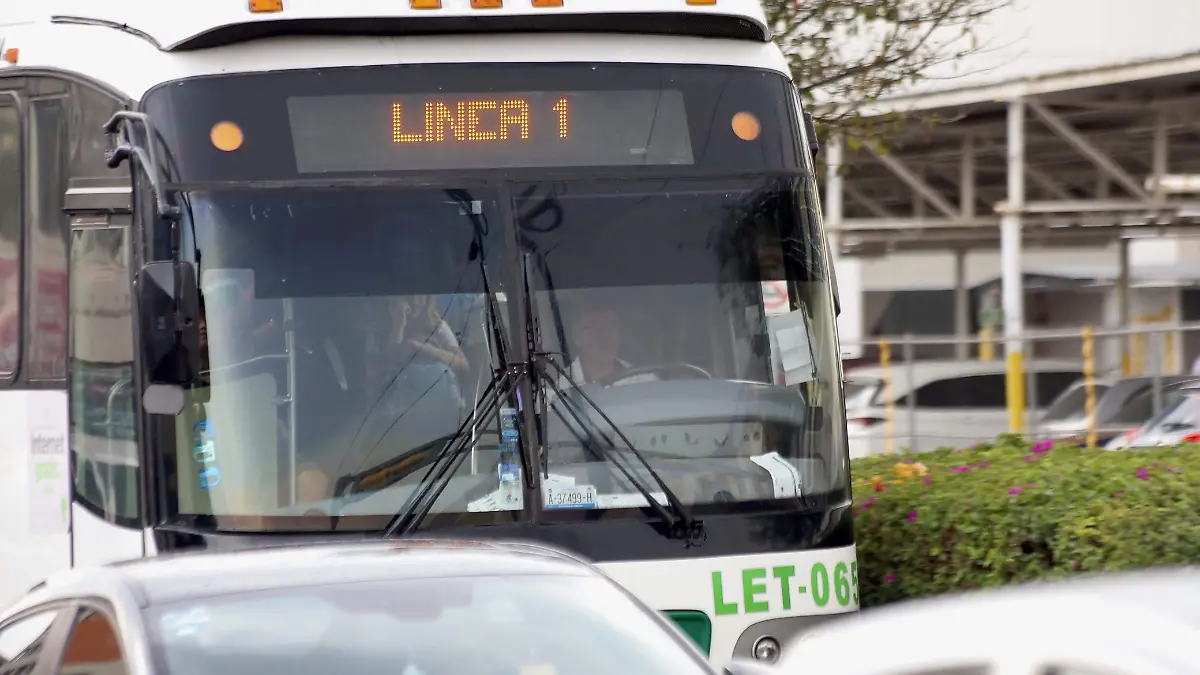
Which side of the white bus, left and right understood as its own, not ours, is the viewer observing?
front

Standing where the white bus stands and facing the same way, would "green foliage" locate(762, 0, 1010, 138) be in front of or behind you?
behind

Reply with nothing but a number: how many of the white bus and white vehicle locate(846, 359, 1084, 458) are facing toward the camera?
1

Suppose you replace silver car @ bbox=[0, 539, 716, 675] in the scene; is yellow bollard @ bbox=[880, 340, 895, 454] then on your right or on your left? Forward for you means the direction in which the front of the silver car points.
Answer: on your left

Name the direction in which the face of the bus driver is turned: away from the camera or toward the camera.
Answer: toward the camera

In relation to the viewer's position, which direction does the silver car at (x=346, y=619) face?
facing the viewer and to the right of the viewer
